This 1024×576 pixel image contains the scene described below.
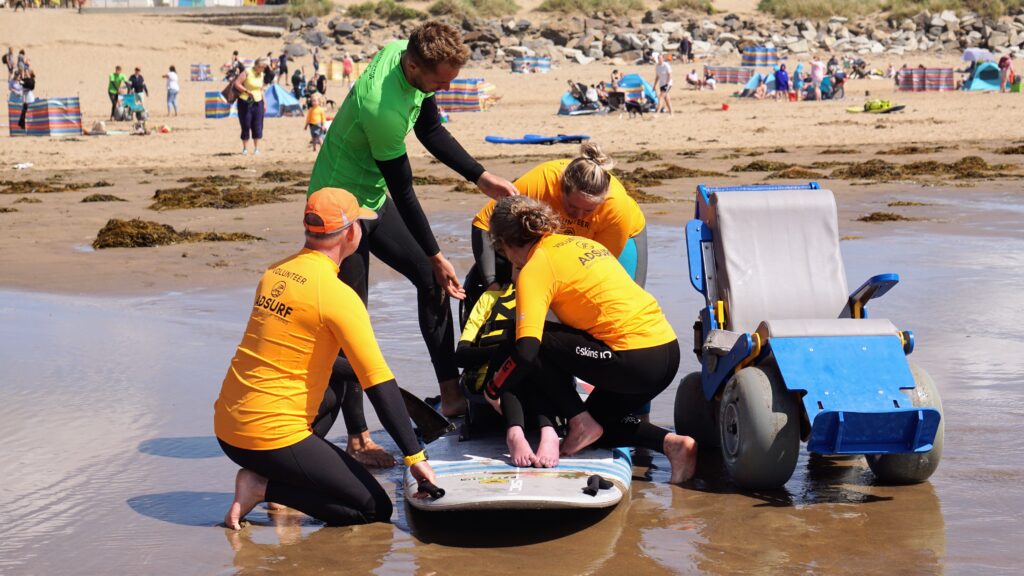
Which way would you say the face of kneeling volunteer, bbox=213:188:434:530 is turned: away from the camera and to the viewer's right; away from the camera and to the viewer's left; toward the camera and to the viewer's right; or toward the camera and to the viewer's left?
away from the camera and to the viewer's right

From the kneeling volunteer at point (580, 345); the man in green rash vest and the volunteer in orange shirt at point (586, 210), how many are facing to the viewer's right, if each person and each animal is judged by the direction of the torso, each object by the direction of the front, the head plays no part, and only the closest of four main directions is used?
1

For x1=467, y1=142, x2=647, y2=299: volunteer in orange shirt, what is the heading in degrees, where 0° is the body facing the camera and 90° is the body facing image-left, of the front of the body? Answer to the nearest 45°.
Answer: approximately 0°

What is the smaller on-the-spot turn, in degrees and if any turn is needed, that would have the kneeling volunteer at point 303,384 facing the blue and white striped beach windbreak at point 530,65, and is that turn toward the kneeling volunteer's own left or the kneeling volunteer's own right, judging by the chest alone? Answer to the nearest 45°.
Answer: approximately 45° to the kneeling volunteer's own left

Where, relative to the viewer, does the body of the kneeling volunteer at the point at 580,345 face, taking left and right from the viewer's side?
facing away from the viewer and to the left of the viewer

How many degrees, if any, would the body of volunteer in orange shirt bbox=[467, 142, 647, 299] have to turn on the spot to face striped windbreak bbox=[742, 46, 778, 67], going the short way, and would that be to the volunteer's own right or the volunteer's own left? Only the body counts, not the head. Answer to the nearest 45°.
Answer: approximately 180°

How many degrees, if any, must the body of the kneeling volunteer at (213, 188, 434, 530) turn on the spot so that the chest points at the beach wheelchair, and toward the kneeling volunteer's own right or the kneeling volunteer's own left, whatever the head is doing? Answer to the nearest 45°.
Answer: approximately 45° to the kneeling volunteer's own right

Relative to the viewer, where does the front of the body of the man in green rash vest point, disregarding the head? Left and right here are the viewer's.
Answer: facing to the right of the viewer

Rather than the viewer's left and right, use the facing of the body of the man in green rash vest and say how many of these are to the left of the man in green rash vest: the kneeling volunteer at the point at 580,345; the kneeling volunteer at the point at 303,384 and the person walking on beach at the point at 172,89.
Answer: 1

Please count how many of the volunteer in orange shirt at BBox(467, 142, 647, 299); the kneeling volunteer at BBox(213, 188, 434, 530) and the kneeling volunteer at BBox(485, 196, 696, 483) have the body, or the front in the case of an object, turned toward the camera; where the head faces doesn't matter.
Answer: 1

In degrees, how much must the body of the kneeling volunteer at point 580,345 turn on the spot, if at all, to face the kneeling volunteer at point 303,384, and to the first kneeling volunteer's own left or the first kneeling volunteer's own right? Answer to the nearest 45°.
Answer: approximately 90° to the first kneeling volunteer's own left

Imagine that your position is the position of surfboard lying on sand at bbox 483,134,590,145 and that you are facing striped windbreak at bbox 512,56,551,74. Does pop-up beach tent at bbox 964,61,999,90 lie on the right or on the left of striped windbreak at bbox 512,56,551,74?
right

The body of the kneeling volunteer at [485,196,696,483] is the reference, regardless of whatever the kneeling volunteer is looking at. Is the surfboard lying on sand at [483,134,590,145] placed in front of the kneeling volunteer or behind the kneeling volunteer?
in front

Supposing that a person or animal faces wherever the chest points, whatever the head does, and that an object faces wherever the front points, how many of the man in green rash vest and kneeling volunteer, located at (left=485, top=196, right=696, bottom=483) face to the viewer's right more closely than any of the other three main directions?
1

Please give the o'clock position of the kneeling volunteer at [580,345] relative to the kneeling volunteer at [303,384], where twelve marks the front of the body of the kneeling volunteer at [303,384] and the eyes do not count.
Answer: the kneeling volunteer at [580,345] is roughly at 1 o'clock from the kneeling volunteer at [303,384].

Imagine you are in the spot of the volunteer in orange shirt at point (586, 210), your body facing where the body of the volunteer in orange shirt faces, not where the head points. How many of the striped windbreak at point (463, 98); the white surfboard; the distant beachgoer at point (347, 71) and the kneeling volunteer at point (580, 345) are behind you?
2
